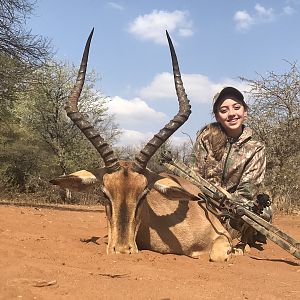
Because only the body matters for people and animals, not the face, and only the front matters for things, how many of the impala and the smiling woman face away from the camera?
0

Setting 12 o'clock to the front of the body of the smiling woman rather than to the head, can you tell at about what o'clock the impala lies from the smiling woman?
The impala is roughly at 1 o'clock from the smiling woman.

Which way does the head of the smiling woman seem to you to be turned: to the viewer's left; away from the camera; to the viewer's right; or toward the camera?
toward the camera

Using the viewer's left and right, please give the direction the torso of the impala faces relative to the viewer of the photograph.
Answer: facing the viewer and to the left of the viewer

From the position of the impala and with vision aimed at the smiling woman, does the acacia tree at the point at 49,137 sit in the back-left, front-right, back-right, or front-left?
front-left

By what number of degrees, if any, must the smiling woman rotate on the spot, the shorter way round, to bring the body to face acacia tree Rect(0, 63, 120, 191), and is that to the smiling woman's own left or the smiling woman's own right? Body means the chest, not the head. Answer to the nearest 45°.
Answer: approximately 135° to the smiling woman's own right

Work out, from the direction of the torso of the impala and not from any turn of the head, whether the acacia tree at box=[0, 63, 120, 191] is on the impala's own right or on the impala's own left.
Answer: on the impala's own right

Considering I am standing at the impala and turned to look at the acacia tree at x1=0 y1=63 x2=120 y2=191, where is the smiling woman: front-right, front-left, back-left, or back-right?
front-right

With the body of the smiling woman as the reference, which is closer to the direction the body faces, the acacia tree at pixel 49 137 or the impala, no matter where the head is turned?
the impala

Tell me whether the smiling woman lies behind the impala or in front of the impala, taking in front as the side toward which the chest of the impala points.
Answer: behind

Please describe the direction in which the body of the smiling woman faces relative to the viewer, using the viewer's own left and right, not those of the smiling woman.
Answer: facing the viewer
